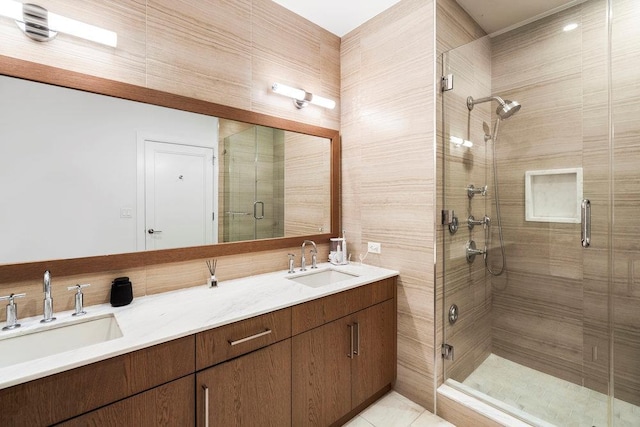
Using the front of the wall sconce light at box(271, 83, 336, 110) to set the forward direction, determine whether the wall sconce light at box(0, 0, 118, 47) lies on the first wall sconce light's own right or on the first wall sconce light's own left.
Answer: on the first wall sconce light's own right

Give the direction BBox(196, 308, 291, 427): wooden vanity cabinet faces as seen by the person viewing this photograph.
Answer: facing the viewer and to the right of the viewer

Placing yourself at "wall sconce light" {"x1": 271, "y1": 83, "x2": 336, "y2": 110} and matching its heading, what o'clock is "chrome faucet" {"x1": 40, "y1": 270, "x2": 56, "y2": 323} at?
The chrome faucet is roughly at 3 o'clock from the wall sconce light.

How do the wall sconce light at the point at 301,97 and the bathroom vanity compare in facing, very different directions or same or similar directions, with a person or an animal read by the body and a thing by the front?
same or similar directions

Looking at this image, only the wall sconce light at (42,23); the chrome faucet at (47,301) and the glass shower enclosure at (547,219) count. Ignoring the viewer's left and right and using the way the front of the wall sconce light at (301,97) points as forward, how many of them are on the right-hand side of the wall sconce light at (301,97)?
2

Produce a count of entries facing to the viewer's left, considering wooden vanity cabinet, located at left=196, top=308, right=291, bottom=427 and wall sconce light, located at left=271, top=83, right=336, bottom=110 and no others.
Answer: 0
